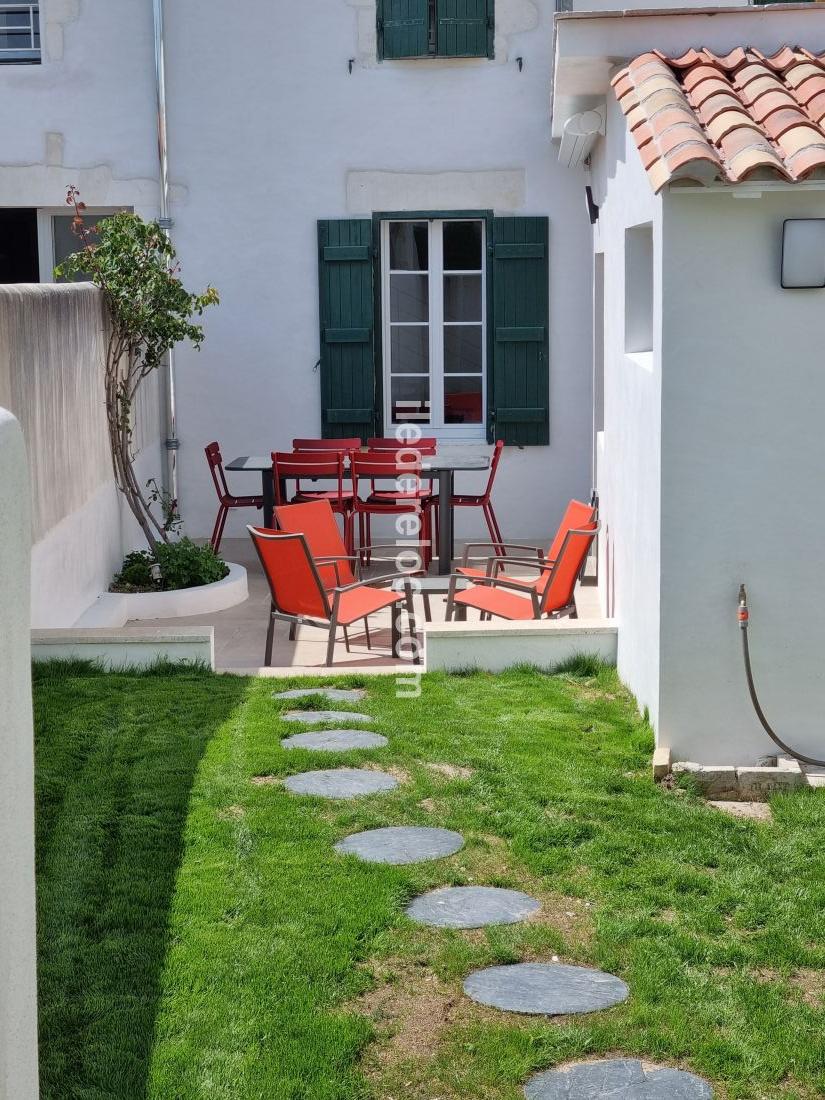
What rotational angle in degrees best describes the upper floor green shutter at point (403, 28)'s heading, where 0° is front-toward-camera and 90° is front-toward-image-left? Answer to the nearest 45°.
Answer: approximately 0°

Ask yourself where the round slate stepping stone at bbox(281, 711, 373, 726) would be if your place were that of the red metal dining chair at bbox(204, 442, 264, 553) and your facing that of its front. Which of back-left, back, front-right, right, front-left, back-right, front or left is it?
right

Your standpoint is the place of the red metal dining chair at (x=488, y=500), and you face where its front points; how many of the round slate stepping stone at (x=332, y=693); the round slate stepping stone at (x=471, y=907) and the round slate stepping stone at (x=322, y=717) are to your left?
3

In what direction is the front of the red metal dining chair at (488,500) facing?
to the viewer's left

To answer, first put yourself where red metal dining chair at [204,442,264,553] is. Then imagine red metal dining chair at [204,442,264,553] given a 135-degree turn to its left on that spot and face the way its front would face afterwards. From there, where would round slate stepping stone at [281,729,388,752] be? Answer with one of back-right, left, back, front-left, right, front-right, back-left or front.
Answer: back-left

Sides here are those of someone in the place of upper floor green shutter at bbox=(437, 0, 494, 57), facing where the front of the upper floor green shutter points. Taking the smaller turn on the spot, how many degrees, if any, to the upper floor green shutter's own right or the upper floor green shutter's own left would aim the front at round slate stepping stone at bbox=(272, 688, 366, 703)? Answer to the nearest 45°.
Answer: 0° — it already faces it

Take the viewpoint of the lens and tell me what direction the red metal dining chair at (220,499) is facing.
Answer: facing to the right of the viewer

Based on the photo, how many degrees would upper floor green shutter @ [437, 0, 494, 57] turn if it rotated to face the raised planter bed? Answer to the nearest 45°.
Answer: approximately 45° to its right
